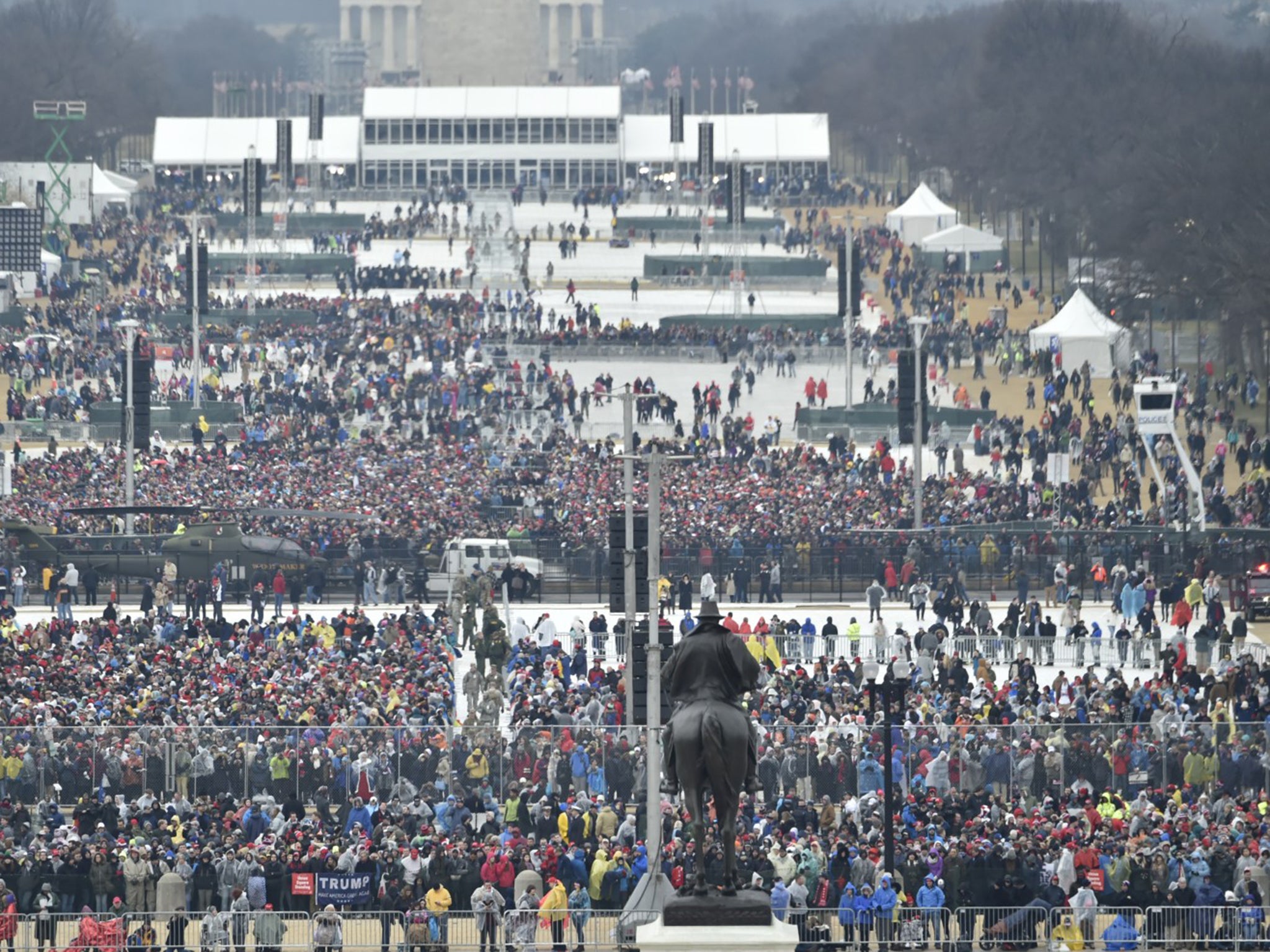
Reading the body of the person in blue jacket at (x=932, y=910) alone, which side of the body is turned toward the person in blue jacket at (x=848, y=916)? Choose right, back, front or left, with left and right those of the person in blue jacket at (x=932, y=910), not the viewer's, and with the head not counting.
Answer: right

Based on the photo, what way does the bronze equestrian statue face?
away from the camera

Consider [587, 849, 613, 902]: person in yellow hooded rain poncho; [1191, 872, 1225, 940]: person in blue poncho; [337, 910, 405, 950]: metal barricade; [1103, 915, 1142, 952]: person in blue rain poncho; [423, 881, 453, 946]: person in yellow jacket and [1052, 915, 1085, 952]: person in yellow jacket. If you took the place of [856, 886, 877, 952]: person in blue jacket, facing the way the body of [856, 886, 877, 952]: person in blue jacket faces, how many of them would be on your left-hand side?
3
